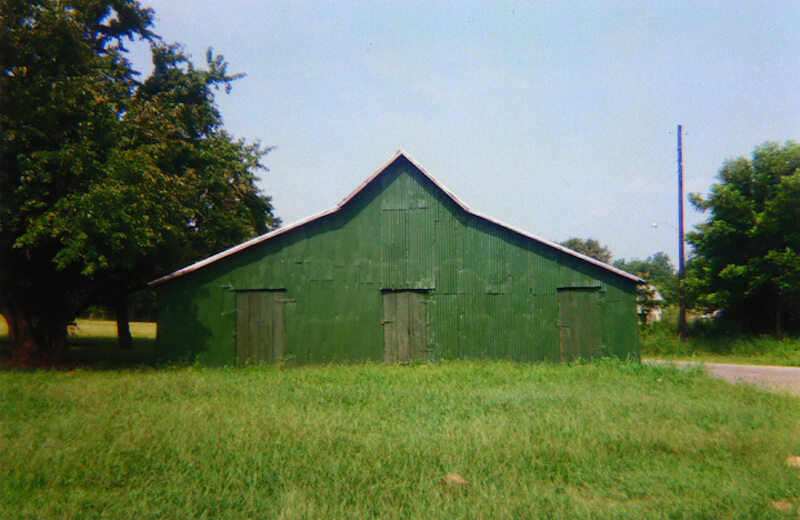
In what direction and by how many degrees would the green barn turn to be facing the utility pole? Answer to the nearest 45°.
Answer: approximately 135° to its left

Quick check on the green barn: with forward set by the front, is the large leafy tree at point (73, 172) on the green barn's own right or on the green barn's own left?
on the green barn's own right

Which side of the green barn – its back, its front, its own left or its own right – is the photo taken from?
front
